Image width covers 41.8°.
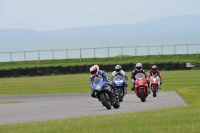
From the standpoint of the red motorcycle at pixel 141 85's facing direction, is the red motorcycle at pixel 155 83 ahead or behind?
behind

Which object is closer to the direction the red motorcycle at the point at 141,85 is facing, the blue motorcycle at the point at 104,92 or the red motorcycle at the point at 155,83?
the blue motorcycle

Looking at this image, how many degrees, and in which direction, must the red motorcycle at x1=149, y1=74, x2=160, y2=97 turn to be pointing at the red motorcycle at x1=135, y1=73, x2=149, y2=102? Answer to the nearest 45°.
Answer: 0° — it already faces it

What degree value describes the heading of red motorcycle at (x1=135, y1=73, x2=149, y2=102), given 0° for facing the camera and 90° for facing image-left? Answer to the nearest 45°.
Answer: approximately 0°

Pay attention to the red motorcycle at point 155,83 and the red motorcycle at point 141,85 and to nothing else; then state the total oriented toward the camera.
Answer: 2
